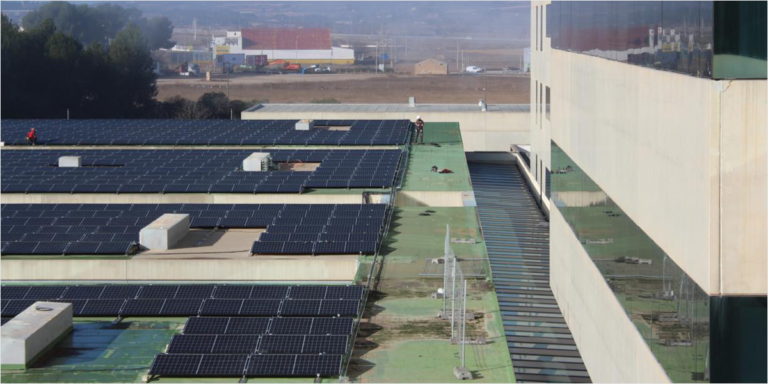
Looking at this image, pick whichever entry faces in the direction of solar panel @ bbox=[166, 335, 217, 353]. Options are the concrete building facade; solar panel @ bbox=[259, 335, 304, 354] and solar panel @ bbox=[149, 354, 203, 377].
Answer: the concrete building facade

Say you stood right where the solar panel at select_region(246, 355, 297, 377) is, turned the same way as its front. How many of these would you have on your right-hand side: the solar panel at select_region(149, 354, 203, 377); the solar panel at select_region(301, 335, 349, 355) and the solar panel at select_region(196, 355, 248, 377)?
2

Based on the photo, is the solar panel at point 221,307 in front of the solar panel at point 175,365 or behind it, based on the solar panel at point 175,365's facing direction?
behind

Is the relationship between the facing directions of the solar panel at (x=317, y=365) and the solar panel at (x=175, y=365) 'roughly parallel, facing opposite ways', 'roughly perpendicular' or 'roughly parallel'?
roughly parallel

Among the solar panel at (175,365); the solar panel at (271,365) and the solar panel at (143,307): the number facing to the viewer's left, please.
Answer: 0

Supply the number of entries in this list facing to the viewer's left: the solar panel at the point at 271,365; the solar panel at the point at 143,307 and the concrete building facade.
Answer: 1

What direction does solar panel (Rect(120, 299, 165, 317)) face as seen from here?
toward the camera

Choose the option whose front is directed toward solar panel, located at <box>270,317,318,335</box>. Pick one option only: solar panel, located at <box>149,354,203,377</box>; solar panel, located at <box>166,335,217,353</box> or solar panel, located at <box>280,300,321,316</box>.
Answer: solar panel, located at <box>280,300,321,316</box>

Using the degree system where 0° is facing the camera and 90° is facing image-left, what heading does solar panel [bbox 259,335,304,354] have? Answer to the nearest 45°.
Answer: approximately 0°

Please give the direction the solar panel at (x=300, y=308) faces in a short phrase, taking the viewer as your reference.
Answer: facing the viewer

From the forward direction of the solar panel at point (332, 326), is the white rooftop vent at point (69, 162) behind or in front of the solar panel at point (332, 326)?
behind

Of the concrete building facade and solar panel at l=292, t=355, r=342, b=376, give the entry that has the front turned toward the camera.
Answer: the solar panel

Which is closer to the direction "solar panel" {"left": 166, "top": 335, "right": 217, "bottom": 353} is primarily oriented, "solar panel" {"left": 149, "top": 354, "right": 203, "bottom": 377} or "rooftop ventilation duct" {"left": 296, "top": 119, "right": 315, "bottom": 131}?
the solar panel

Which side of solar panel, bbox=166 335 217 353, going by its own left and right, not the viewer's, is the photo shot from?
front

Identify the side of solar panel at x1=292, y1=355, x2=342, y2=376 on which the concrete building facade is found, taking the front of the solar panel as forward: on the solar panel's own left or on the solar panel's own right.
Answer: on the solar panel's own left

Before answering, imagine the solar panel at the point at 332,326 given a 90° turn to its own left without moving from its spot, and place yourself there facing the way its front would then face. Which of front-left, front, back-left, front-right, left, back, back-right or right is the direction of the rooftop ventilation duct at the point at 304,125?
left

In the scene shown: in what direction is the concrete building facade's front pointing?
to the viewer's left

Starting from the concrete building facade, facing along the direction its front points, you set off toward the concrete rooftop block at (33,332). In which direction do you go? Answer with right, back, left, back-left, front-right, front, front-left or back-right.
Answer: front

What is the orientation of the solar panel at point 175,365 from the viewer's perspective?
toward the camera
